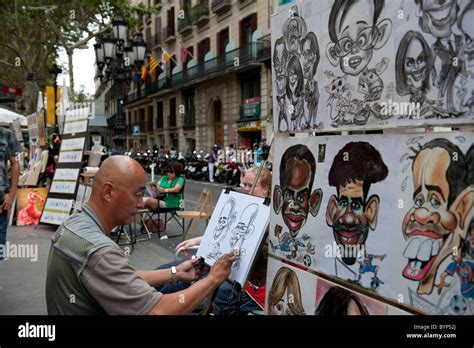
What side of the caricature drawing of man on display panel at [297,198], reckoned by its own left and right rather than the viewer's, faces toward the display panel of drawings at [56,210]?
right

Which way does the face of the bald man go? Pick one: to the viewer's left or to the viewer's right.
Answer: to the viewer's right

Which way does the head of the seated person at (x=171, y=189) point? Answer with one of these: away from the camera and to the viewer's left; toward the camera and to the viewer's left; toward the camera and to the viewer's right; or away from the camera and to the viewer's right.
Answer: toward the camera and to the viewer's left

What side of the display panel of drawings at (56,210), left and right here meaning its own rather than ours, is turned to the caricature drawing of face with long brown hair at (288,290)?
front

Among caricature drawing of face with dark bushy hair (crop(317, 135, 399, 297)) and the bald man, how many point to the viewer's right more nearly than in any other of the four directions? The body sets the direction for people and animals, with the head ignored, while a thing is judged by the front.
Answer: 1

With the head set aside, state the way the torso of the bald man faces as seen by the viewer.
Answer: to the viewer's right

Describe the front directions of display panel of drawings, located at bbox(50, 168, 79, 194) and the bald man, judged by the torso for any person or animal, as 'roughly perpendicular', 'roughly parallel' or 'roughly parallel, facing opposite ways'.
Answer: roughly perpendicular

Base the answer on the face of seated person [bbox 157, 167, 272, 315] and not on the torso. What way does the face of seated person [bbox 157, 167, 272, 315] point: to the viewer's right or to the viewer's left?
to the viewer's left

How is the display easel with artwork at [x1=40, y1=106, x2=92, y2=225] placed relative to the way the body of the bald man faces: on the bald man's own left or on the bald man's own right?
on the bald man's own left

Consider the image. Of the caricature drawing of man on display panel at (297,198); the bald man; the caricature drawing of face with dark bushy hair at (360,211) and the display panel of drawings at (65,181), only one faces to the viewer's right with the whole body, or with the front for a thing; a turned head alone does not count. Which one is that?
the bald man

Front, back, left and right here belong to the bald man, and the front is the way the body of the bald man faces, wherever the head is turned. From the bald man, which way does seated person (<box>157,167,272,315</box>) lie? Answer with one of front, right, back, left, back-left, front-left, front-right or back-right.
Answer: front-left
